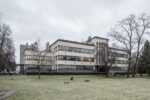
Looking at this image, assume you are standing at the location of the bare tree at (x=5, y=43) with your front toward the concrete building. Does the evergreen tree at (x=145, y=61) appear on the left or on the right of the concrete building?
right

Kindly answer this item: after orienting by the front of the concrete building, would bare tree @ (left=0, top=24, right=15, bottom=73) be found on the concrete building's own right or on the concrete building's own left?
on the concrete building's own right

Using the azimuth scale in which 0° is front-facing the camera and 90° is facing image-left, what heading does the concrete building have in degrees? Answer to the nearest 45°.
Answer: approximately 315°
